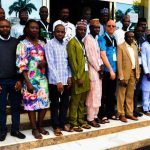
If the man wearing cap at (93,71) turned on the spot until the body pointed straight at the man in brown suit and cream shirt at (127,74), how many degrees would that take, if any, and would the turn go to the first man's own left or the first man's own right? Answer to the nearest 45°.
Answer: approximately 90° to the first man's own left

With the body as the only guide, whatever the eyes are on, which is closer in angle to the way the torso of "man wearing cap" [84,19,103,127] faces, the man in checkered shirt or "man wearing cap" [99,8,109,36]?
the man in checkered shirt

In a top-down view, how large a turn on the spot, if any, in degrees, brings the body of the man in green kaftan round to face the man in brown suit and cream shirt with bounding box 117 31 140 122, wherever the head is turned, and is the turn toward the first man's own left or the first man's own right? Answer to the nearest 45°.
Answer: approximately 90° to the first man's own left

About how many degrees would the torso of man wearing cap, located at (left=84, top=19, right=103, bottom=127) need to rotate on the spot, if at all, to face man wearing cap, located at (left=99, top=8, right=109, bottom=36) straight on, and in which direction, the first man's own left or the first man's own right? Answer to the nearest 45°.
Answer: approximately 135° to the first man's own left

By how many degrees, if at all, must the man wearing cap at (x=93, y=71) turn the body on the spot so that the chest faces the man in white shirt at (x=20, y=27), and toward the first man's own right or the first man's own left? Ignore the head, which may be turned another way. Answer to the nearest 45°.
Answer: approximately 135° to the first man's own right

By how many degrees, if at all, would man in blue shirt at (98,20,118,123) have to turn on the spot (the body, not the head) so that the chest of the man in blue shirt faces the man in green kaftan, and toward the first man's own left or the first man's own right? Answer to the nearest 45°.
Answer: approximately 90° to the first man's own right

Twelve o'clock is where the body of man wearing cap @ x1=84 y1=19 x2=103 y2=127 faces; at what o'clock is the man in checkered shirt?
The man in checkered shirt is roughly at 3 o'clock from the man wearing cap.

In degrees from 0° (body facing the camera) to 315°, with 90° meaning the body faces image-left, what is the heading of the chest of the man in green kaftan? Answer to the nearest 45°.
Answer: approximately 315°
